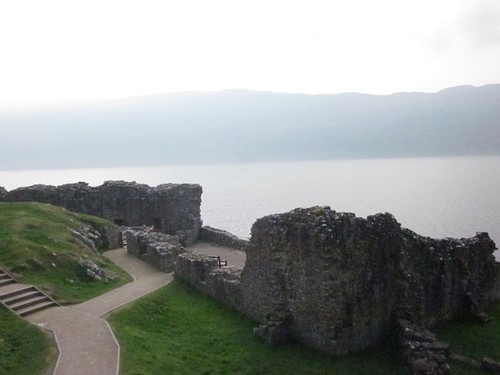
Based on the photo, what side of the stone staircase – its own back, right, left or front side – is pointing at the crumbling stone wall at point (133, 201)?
left

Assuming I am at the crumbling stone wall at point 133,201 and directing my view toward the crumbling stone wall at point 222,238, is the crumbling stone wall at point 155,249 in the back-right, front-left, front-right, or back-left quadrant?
front-right

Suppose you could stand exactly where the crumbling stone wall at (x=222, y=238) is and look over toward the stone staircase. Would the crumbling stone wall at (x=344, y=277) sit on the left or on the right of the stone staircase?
left

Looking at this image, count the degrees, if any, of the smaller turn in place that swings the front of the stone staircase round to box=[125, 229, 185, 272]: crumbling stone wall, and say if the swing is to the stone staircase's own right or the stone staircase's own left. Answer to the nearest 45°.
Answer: approximately 90° to the stone staircase's own left

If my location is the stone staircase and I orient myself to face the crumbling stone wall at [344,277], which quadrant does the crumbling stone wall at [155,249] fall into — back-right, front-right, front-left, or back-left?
front-left

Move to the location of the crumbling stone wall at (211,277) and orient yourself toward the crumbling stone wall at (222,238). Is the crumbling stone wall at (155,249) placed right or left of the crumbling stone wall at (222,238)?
left

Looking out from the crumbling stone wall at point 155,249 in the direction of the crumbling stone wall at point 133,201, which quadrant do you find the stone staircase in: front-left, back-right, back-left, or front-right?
back-left

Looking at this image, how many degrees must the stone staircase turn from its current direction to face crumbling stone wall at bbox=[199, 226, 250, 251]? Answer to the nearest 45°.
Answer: approximately 90° to its left

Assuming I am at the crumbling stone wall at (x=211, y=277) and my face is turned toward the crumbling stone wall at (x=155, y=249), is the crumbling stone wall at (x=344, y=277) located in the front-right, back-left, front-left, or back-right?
back-right

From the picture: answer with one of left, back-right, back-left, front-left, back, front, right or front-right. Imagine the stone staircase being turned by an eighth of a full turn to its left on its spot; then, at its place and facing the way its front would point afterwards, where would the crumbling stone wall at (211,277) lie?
front

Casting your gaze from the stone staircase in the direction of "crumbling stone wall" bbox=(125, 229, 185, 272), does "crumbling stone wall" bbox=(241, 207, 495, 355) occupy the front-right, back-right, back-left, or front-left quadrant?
front-right

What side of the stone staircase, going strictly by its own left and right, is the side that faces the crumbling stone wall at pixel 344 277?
front
